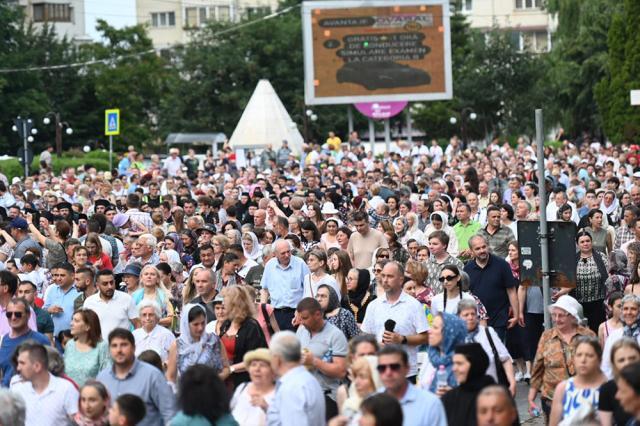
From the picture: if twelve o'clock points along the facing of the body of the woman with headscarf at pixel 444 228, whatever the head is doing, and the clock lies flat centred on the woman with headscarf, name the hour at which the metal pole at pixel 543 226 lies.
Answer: The metal pole is roughly at 10 o'clock from the woman with headscarf.

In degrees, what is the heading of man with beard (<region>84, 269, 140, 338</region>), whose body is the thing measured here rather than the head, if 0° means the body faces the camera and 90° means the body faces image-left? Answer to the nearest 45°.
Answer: approximately 0°

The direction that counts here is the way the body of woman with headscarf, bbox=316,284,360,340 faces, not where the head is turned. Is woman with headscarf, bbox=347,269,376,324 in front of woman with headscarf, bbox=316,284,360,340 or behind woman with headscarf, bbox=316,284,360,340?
behind

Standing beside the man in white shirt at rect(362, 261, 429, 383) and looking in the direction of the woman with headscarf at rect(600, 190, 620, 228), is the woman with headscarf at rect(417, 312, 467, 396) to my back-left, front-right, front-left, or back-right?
back-right

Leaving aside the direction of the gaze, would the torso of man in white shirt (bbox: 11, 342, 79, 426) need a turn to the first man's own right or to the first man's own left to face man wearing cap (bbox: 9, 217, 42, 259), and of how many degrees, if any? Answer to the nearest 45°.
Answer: approximately 135° to the first man's own right

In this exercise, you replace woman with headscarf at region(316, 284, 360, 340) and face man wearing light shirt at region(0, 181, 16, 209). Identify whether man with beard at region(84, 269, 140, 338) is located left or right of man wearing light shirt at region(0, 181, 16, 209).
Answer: left

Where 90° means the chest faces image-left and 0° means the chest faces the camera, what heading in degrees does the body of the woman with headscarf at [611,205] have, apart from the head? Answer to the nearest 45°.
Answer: approximately 45°
